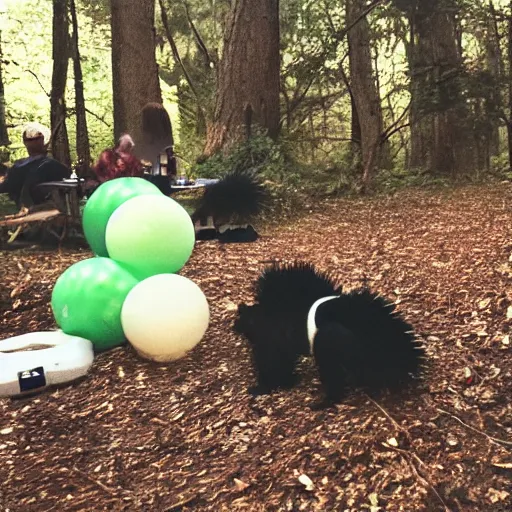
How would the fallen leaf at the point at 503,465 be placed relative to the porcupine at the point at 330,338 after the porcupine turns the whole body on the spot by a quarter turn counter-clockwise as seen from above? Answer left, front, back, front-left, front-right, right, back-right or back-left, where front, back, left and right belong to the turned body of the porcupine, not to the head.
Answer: front-left

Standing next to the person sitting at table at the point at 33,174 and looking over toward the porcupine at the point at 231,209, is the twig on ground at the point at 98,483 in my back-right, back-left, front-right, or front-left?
front-right

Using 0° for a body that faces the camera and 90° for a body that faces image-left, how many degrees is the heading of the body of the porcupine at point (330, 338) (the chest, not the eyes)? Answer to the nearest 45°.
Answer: approximately 90°

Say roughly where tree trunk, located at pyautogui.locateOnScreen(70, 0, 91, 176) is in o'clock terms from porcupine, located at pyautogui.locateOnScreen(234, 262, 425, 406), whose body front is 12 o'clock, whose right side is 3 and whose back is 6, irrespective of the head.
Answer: The tree trunk is roughly at 2 o'clock from the porcupine.

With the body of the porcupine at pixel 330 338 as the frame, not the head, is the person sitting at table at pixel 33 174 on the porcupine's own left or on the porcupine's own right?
on the porcupine's own right
